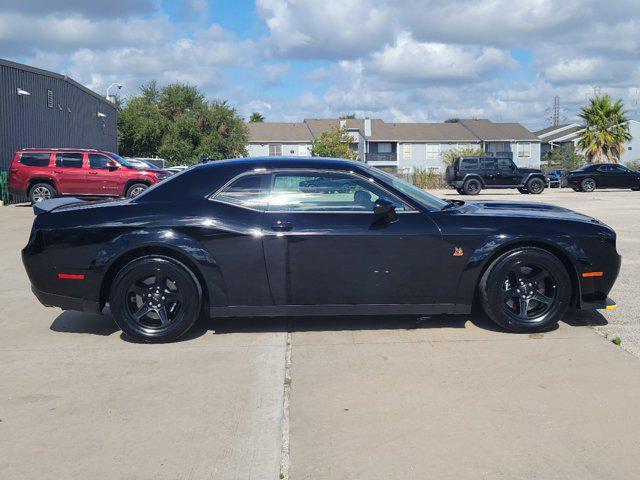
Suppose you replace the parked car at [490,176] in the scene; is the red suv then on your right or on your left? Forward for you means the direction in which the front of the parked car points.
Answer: on your right

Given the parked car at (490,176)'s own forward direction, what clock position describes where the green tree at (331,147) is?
The green tree is roughly at 8 o'clock from the parked car.

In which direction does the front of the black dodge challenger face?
to the viewer's right

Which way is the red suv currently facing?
to the viewer's right

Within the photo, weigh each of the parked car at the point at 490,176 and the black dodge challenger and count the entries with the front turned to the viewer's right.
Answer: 2

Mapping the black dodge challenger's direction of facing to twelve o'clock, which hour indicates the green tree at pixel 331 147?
The green tree is roughly at 9 o'clock from the black dodge challenger.

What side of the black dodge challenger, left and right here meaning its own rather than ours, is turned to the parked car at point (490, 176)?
left

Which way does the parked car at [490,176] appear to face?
to the viewer's right
